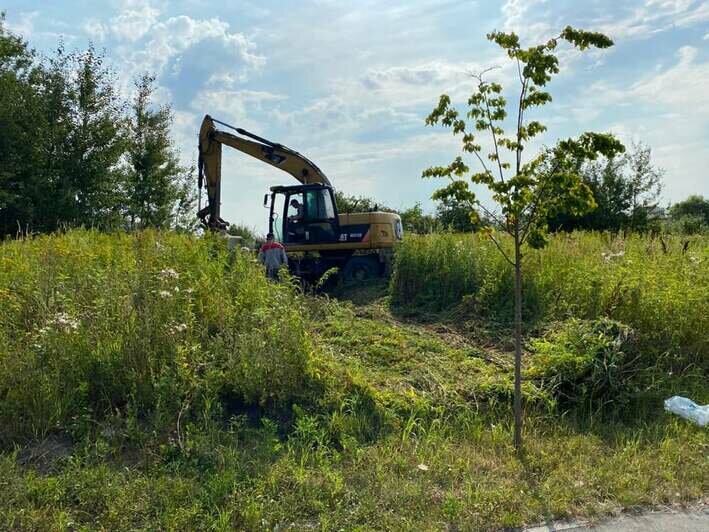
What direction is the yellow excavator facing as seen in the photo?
to the viewer's left

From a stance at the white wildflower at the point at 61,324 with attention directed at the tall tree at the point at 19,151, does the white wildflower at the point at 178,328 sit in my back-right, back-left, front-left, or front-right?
back-right

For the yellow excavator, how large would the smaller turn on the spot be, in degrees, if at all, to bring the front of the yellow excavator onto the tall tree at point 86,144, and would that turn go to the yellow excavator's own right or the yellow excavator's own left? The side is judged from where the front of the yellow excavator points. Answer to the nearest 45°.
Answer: approximately 45° to the yellow excavator's own right

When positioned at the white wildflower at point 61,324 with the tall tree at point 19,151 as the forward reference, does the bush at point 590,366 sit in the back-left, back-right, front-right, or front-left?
back-right

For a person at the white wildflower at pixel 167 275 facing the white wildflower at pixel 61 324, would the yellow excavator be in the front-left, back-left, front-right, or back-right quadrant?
back-right

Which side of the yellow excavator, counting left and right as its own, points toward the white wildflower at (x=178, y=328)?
left

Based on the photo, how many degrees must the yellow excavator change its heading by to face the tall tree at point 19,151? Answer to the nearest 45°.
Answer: approximately 45° to its right

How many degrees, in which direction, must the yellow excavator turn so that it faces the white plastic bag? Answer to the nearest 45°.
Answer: approximately 90° to its left

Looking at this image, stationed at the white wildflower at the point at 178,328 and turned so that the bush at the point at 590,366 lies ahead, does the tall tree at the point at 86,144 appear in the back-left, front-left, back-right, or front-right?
back-left

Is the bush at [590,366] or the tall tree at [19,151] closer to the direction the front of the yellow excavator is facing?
the tall tree

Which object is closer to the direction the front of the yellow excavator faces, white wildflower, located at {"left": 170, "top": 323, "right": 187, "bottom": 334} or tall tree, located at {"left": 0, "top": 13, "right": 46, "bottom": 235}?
the tall tree

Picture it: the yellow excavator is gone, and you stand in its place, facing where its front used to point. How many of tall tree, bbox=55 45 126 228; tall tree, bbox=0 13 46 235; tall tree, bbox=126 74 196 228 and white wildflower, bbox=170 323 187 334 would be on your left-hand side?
1
